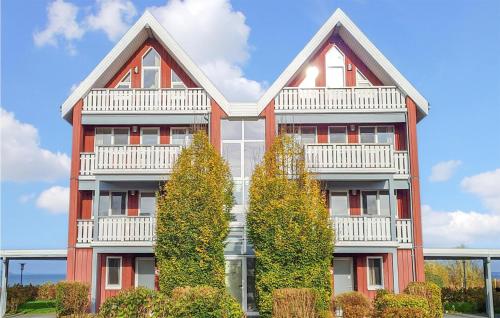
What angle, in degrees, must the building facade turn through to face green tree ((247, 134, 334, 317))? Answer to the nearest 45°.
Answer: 0° — it already faces it

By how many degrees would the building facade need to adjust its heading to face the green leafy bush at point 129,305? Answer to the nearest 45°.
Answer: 0° — it already faces it

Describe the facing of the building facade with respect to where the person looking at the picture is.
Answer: facing the viewer

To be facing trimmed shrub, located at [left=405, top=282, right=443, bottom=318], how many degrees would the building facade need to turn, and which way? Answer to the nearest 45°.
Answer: approximately 45° to its left

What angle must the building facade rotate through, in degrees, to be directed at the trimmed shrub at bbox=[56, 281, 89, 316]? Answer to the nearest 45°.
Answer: approximately 45° to its right

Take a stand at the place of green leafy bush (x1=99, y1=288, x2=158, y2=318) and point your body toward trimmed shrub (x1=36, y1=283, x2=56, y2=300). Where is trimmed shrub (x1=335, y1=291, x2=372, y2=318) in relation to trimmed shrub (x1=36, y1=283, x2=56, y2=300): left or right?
right

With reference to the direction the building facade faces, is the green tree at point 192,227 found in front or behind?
in front

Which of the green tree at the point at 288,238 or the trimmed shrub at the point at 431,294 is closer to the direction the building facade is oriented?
the green tree

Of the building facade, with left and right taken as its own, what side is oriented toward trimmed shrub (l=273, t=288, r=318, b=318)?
front
